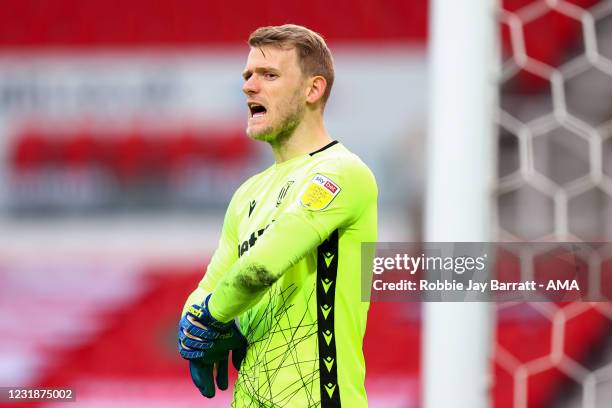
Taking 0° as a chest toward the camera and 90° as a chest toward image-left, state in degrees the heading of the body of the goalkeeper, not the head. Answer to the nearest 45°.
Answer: approximately 45°

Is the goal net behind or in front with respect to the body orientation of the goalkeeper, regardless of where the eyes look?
behind
